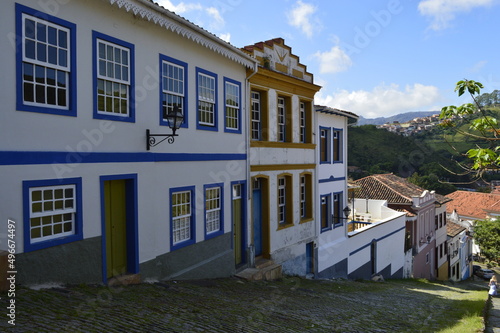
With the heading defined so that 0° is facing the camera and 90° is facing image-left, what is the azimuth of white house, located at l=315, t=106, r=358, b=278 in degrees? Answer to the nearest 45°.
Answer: approximately 315°

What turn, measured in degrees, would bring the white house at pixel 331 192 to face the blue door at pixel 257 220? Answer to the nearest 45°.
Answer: approximately 90° to its right

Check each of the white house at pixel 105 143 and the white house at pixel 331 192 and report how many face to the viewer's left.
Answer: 0

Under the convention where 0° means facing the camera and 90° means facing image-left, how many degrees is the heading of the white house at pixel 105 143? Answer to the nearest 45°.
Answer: approximately 315°

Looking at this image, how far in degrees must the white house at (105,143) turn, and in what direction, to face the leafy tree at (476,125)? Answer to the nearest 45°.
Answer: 0° — it already faces it

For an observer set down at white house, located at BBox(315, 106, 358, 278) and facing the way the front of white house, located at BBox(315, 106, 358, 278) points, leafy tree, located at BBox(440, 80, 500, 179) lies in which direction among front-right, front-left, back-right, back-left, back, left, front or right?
front-right

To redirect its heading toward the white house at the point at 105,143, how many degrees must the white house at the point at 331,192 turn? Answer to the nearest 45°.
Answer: approximately 45° to its right

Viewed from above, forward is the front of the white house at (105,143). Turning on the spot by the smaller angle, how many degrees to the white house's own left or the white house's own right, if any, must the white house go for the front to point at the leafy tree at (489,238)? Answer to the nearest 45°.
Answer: approximately 90° to the white house's own left

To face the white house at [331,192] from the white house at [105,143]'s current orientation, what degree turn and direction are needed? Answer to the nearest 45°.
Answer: approximately 90° to its left

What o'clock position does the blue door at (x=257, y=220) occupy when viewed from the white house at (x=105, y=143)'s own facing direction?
The blue door is roughly at 9 o'clock from the white house.

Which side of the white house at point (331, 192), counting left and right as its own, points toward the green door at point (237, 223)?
right
